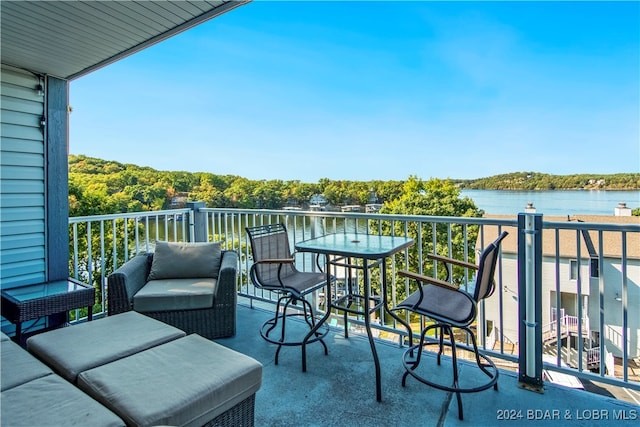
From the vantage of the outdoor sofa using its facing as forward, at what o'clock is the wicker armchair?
The wicker armchair is roughly at 11 o'clock from the outdoor sofa.

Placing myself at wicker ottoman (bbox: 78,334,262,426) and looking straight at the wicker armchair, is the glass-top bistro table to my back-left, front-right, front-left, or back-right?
front-right

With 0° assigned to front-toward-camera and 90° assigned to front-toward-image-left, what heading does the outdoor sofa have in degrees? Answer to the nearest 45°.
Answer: approximately 225°

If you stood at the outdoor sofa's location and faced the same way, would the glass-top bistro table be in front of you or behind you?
in front

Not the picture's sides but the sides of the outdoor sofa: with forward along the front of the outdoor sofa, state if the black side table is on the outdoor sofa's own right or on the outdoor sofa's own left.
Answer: on the outdoor sofa's own left

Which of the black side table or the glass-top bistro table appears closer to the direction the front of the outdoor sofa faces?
the glass-top bistro table
